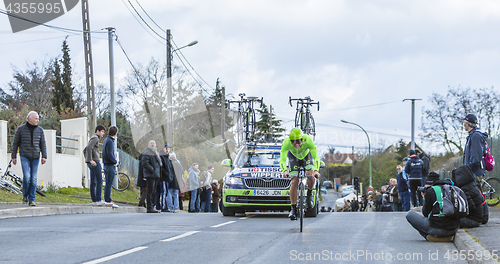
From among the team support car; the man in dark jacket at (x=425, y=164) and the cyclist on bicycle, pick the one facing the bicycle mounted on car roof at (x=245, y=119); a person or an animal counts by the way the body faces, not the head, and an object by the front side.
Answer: the man in dark jacket

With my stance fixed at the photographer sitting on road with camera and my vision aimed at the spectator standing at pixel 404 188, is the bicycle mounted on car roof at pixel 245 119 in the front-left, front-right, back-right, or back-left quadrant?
front-left

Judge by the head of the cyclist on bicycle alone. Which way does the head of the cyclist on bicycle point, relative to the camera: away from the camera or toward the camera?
toward the camera

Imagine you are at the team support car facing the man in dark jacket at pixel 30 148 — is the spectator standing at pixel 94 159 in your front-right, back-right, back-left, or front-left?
front-right

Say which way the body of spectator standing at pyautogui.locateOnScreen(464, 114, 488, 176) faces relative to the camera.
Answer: to the viewer's left

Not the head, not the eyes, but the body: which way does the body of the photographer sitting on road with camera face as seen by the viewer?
to the viewer's left

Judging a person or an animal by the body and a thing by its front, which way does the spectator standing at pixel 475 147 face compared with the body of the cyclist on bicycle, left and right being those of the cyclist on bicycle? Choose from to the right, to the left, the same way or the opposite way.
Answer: to the right

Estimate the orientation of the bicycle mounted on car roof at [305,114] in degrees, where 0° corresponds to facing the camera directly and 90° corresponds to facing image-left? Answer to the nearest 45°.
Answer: approximately 0°

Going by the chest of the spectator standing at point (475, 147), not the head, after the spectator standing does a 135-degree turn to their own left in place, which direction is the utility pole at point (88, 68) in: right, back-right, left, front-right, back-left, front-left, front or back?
back

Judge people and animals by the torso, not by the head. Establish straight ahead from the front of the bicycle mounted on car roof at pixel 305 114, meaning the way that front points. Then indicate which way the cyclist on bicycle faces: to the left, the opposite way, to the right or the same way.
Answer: the same way

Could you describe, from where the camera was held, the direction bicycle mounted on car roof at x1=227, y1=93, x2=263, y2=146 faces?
facing the viewer
